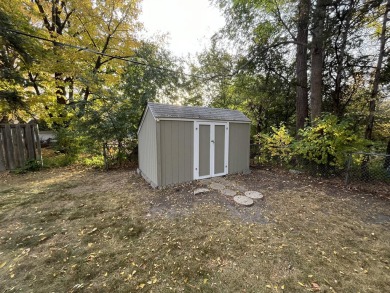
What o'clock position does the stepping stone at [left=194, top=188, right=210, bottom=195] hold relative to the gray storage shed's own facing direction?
The stepping stone is roughly at 1 o'clock from the gray storage shed.

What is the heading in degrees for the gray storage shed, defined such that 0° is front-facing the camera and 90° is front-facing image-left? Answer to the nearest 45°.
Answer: approximately 315°

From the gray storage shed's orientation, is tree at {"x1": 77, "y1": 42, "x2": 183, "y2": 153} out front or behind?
behind

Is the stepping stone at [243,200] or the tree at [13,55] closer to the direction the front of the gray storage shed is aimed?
the stepping stone

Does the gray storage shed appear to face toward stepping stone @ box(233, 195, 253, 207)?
yes

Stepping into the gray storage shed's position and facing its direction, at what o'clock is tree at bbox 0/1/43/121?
The tree is roughly at 5 o'clock from the gray storage shed.

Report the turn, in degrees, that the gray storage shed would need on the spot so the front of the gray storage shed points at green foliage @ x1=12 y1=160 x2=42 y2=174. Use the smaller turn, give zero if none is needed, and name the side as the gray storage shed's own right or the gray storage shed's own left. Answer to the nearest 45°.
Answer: approximately 135° to the gray storage shed's own right

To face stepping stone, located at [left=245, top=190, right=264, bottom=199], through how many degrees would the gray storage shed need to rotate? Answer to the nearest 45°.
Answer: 0° — it already faces it

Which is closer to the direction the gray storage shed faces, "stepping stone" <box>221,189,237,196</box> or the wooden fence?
the stepping stone

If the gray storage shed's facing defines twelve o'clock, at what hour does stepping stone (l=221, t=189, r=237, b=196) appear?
The stepping stone is roughly at 12 o'clock from the gray storage shed.

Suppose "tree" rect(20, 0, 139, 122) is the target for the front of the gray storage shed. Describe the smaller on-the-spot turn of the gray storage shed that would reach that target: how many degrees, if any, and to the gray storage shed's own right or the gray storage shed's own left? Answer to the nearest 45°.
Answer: approximately 180°
